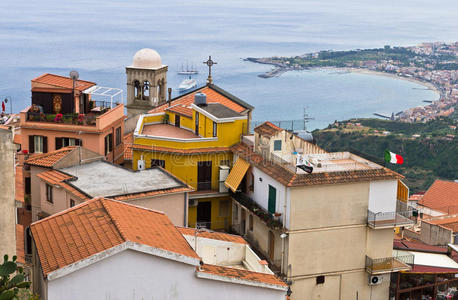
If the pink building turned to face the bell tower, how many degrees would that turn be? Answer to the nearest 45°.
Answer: approximately 135° to its left

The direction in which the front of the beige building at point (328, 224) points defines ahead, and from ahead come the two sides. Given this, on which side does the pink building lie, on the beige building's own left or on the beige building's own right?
on the beige building's own right

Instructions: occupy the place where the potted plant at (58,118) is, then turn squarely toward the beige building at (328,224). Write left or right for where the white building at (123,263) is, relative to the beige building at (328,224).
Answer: right

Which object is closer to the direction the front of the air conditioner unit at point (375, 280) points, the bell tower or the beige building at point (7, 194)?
the beige building

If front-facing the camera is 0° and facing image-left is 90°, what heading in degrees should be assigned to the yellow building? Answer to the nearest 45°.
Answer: approximately 0°

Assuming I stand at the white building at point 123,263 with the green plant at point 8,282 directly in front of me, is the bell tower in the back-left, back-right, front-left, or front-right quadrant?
back-right

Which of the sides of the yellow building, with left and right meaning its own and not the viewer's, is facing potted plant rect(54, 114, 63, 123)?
right

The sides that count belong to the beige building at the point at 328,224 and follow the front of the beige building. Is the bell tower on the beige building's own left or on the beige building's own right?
on the beige building's own right

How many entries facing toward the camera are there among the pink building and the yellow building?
2

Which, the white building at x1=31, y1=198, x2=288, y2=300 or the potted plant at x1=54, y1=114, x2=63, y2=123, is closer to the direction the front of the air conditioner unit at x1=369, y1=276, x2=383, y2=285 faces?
the white building
